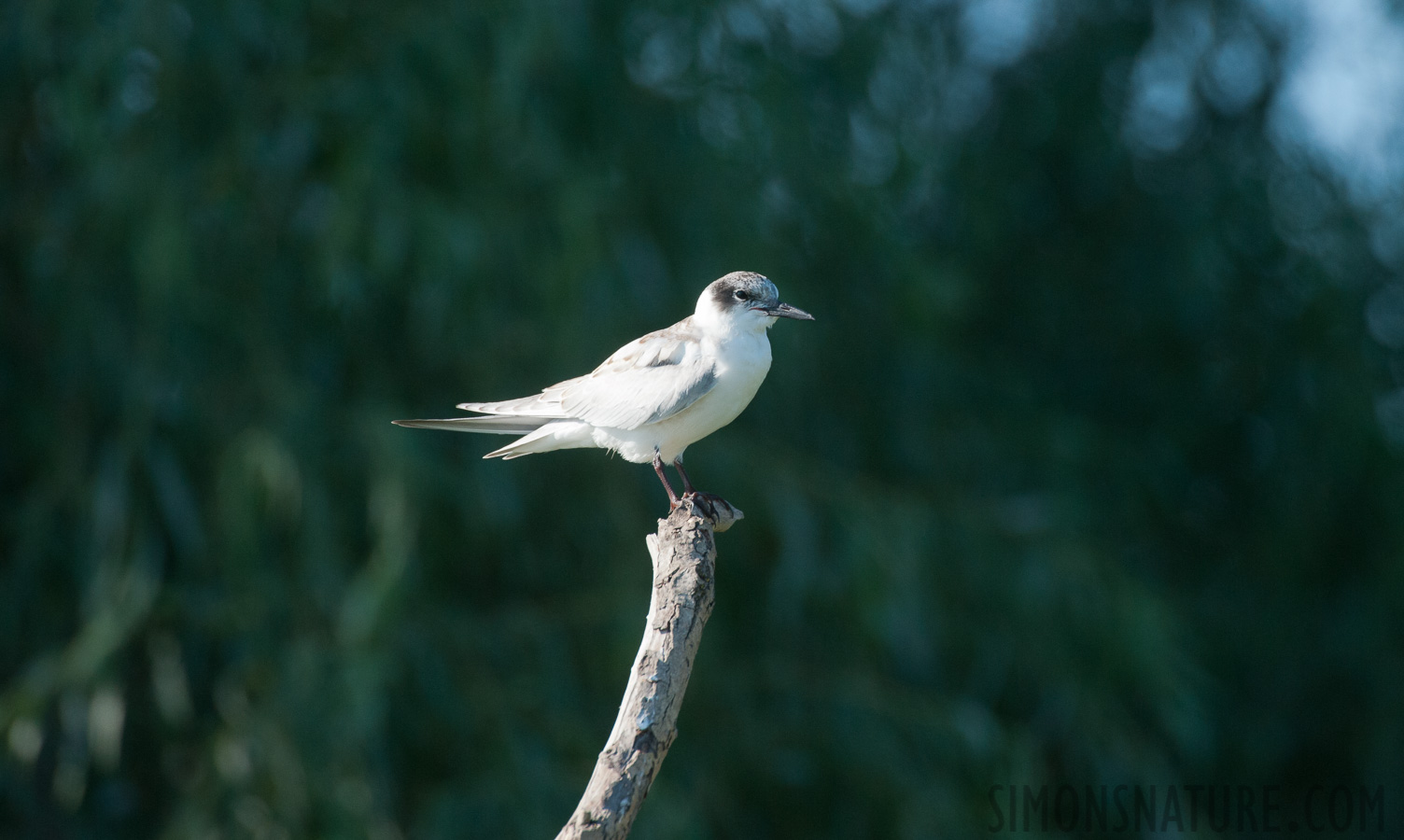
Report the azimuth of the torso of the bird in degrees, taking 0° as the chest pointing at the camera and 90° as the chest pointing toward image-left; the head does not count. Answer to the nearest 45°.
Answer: approximately 270°
